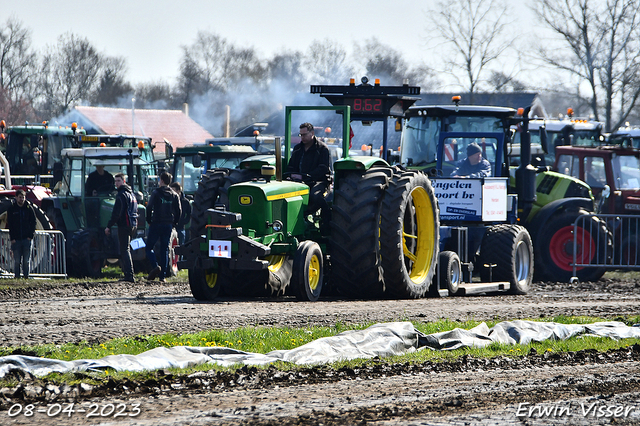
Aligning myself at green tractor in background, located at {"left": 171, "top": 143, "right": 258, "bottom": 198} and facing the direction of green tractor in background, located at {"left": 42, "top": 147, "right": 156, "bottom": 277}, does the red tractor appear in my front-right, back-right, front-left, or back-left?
back-left

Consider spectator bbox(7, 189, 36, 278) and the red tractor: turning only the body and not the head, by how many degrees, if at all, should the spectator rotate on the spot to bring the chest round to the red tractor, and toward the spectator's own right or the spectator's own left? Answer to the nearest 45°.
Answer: approximately 90° to the spectator's own left

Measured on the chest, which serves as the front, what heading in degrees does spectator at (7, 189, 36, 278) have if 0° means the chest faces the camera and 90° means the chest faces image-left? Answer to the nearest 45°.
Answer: approximately 0°

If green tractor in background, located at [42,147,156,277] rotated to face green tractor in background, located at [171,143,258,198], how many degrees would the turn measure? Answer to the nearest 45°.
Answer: approximately 90° to its left

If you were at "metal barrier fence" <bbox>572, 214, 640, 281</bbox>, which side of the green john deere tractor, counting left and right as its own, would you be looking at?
back

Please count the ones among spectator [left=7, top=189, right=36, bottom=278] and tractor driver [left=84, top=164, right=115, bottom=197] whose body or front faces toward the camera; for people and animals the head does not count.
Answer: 2

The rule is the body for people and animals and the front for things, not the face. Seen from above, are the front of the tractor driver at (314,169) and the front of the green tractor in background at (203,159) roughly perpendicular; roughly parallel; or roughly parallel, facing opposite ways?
roughly perpendicular

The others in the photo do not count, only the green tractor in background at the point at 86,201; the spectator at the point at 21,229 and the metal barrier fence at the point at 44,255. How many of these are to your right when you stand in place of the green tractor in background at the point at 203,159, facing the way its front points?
3

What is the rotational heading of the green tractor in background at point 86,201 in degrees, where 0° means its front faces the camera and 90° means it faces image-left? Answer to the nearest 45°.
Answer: approximately 315°

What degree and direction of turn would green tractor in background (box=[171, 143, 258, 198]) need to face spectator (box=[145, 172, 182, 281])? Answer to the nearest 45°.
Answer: approximately 45° to its right

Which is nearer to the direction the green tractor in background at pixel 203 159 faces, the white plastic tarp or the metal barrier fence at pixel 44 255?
the white plastic tarp

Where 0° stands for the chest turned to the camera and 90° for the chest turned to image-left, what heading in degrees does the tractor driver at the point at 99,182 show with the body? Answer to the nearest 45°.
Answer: approximately 0°
